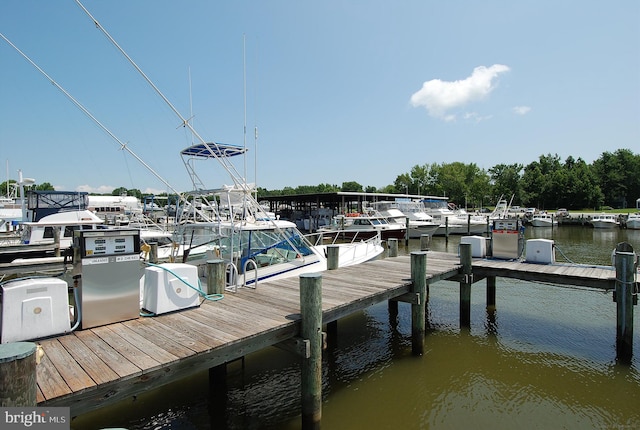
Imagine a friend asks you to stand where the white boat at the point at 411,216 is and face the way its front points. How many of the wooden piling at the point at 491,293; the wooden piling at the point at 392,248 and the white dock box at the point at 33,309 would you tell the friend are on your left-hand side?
0

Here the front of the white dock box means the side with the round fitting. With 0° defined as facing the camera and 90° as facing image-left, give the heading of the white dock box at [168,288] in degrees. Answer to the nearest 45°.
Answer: approximately 315°

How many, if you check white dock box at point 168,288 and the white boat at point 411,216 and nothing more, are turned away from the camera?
0

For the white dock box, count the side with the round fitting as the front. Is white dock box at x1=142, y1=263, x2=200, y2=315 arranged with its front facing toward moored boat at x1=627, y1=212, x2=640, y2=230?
no

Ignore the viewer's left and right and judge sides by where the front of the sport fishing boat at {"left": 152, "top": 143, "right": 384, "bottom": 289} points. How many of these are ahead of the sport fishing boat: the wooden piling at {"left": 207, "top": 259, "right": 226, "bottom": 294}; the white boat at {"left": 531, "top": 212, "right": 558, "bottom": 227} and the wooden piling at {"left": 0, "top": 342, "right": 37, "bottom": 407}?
1

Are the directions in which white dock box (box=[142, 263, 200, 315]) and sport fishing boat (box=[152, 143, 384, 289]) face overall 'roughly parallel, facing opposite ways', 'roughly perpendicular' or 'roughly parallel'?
roughly perpendicular

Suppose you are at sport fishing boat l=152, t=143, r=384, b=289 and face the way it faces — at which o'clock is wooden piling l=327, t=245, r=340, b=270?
The wooden piling is roughly at 1 o'clock from the sport fishing boat.

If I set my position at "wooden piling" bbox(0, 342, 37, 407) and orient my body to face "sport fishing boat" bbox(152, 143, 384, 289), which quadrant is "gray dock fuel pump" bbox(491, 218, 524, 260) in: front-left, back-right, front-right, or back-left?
front-right

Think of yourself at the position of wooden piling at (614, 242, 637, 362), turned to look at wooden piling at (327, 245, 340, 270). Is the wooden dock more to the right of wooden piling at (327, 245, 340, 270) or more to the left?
left

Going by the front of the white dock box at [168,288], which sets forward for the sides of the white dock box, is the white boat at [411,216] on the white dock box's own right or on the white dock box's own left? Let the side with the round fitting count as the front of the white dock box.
on the white dock box's own left

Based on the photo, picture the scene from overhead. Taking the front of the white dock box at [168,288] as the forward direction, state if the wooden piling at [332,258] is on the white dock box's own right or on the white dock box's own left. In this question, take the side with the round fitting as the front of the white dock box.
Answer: on the white dock box's own left

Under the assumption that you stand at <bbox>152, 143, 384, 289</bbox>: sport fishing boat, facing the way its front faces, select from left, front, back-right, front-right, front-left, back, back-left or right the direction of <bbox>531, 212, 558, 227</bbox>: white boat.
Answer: front

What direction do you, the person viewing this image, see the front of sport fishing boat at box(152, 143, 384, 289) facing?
facing away from the viewer and to the right of the viewer
